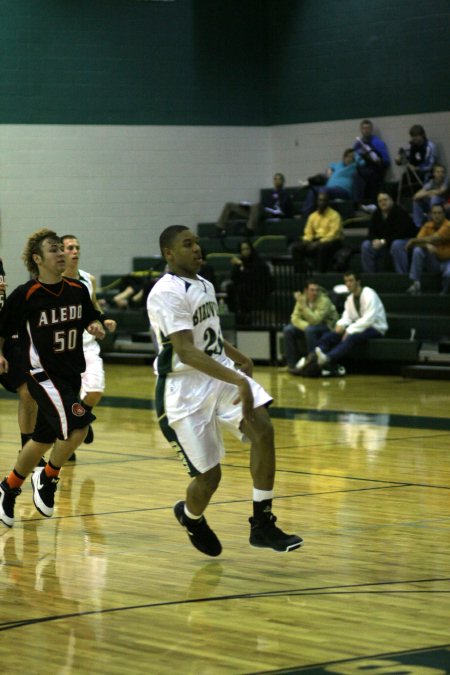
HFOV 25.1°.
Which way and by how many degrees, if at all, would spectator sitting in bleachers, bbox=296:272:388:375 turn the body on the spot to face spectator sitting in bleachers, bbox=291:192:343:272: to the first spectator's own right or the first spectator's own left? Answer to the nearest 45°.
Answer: approximately 135° to the first spectator's own right

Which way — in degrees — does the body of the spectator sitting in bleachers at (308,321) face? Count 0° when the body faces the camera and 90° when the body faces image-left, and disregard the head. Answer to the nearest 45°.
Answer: approximately 45°

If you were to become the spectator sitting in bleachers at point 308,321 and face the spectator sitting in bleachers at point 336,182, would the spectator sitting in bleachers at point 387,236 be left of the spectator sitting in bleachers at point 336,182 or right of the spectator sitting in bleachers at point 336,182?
right

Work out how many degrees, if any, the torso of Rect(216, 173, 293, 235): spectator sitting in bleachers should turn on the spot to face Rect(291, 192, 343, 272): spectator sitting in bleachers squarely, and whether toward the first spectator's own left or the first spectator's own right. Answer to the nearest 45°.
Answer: approximately 45° to the first spectator's own left

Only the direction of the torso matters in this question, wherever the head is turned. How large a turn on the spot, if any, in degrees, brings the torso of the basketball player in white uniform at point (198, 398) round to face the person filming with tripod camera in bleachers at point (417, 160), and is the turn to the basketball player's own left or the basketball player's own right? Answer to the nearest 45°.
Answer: approximately 135° to the basketball player's own left

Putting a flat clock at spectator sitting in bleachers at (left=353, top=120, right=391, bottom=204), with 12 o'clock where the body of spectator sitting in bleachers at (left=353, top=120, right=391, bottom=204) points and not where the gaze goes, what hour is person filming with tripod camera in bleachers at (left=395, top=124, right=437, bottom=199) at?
person filming with tripod camera in bleachers at (left=395, top=124, right=437, bottom=199) is roughly at 9 o'clock from spectator sitting in bleachers at (left=353, top=120, right=391, bottom=204).

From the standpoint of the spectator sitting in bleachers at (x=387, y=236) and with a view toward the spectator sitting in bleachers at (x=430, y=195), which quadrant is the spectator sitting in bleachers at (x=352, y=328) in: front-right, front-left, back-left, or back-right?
back-right

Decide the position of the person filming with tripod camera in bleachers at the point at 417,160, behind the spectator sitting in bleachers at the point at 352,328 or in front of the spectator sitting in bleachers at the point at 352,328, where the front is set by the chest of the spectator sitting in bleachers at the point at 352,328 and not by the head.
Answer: behind

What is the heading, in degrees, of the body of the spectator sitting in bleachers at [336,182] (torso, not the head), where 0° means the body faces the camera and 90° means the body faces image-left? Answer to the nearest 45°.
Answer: approximately 45°
